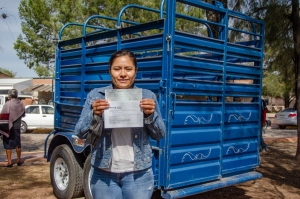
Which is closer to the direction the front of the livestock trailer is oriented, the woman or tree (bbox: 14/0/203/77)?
the tree

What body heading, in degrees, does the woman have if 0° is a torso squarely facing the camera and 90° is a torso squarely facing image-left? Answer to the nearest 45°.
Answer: approximately 0°

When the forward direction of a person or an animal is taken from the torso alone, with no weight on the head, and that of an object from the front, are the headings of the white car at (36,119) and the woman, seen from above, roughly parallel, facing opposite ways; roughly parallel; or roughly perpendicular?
roughly perpendicular

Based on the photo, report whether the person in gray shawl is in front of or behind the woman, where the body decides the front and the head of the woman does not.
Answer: behind
